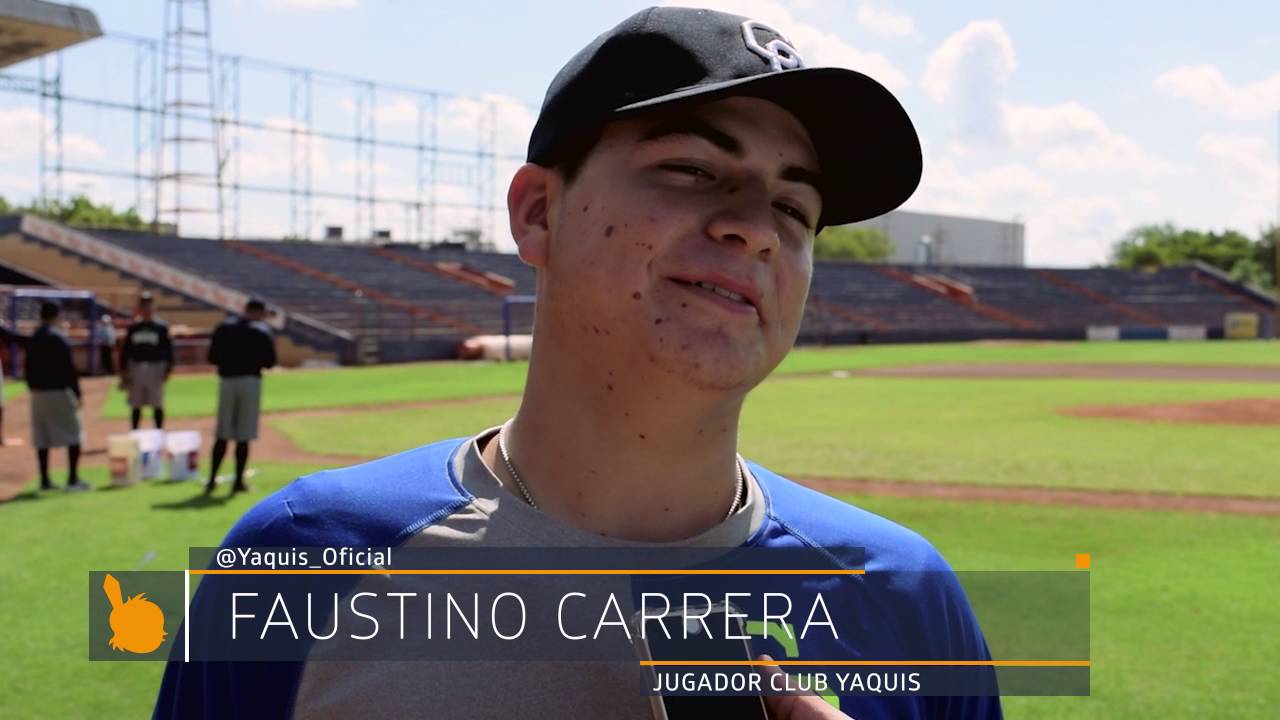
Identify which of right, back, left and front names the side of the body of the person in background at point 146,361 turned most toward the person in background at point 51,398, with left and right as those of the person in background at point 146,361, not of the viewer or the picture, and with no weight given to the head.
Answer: front

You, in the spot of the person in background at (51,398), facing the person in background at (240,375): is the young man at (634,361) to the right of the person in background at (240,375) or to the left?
right

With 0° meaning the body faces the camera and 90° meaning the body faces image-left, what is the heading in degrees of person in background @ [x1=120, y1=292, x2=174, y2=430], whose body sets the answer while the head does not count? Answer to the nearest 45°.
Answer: approximately 0°

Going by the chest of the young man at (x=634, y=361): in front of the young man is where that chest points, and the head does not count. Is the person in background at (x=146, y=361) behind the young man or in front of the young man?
behind

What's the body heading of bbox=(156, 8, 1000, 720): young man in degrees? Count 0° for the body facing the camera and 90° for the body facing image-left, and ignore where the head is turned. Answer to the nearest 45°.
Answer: approximately 0°

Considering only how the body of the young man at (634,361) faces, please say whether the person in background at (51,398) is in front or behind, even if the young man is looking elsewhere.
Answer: behind

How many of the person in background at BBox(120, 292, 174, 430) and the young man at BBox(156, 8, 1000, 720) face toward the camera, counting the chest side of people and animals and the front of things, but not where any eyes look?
2

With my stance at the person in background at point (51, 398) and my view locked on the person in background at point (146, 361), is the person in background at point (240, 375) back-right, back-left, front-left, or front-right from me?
back-right

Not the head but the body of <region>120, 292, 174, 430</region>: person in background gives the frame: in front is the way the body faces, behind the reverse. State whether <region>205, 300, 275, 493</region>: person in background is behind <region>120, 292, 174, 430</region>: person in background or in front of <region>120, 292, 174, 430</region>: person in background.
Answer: in front
